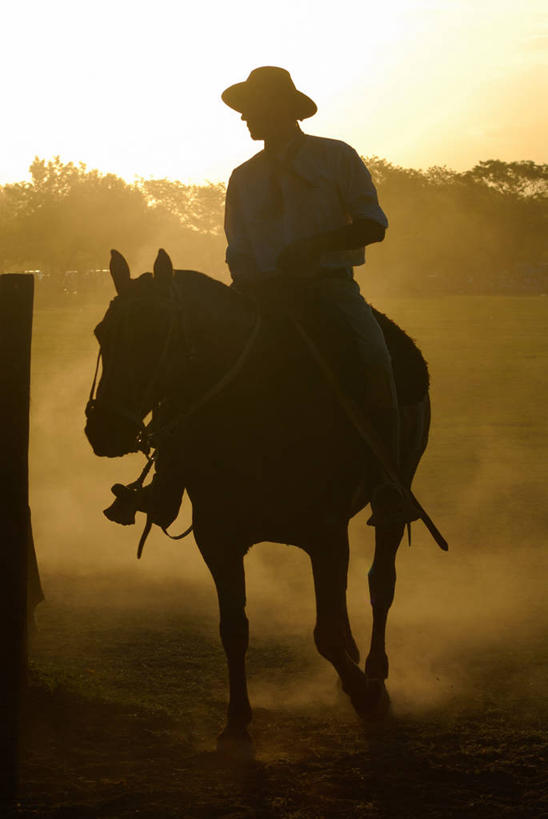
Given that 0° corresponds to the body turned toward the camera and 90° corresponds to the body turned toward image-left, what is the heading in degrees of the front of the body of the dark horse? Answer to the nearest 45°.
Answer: approximately 45°

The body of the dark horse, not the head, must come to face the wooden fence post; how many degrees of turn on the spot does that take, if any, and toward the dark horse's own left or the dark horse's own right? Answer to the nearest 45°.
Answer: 0° — it already faces it
